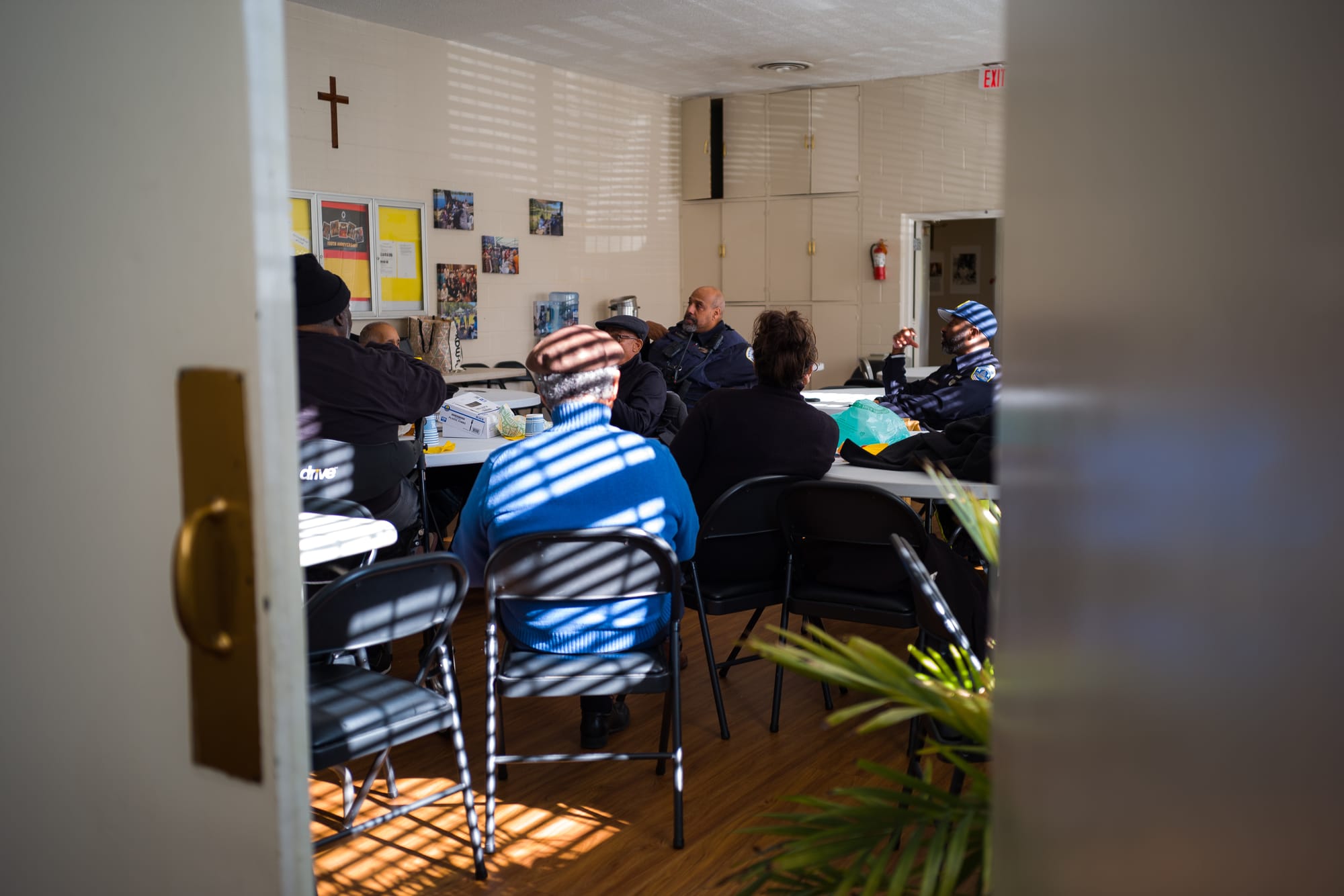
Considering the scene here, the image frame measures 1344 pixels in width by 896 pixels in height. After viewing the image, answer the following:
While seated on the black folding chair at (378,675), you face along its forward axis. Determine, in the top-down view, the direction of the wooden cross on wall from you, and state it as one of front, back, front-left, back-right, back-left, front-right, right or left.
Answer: front-right

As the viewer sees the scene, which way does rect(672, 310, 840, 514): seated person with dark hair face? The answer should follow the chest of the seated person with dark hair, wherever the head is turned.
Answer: away from the camera

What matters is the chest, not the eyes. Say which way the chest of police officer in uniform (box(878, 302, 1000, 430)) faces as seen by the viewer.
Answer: to the viewer's left

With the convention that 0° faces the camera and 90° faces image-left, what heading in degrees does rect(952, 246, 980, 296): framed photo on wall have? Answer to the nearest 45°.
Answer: approximately 0°

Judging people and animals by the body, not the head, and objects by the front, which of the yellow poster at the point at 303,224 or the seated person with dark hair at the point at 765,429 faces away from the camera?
the seated person with dark hair

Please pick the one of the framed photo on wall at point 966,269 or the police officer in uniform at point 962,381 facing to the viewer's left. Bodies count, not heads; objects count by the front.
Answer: the police officer in uniform

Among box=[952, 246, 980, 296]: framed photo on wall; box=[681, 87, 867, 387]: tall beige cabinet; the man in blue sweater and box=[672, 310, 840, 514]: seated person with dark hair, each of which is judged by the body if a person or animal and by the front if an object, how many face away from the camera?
2

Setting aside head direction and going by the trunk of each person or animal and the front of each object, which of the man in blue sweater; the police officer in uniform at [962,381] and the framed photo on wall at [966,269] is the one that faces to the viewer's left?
the police officer in uniform

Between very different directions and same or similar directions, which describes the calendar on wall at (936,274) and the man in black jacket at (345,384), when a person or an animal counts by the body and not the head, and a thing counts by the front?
very different directions

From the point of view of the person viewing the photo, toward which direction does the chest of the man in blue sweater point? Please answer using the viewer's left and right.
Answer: facing away from the viewer

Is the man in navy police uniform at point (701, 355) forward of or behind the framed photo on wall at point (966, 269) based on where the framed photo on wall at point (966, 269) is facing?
forward

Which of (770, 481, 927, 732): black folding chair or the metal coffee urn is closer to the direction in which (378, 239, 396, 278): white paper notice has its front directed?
the black folding chair

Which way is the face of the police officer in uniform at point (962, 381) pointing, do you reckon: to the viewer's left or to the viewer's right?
to the viewer's left

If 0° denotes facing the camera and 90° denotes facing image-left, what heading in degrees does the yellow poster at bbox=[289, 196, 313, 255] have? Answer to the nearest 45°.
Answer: approximately 315°
